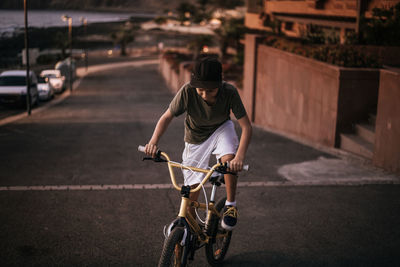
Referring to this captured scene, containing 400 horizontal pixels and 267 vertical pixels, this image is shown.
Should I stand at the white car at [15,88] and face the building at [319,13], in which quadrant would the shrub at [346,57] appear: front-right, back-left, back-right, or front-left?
front-right

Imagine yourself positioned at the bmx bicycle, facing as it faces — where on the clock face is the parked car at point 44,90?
The parked car is roughly at 4 o'clock from the bmx bicycle.

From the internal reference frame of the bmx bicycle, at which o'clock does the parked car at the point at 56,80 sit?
The parked car is roughly at 4 o'clock from the bmx bicycle.

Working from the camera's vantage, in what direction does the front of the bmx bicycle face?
facing the viewer and to the left of the viewer

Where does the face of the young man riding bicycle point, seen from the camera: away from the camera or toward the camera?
toward the camera

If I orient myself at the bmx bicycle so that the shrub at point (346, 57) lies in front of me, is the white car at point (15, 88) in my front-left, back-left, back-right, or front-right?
front-left

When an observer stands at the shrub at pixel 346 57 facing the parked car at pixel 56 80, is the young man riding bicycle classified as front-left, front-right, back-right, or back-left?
back-left

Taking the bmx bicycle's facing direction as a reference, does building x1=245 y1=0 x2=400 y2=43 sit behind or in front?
behind
